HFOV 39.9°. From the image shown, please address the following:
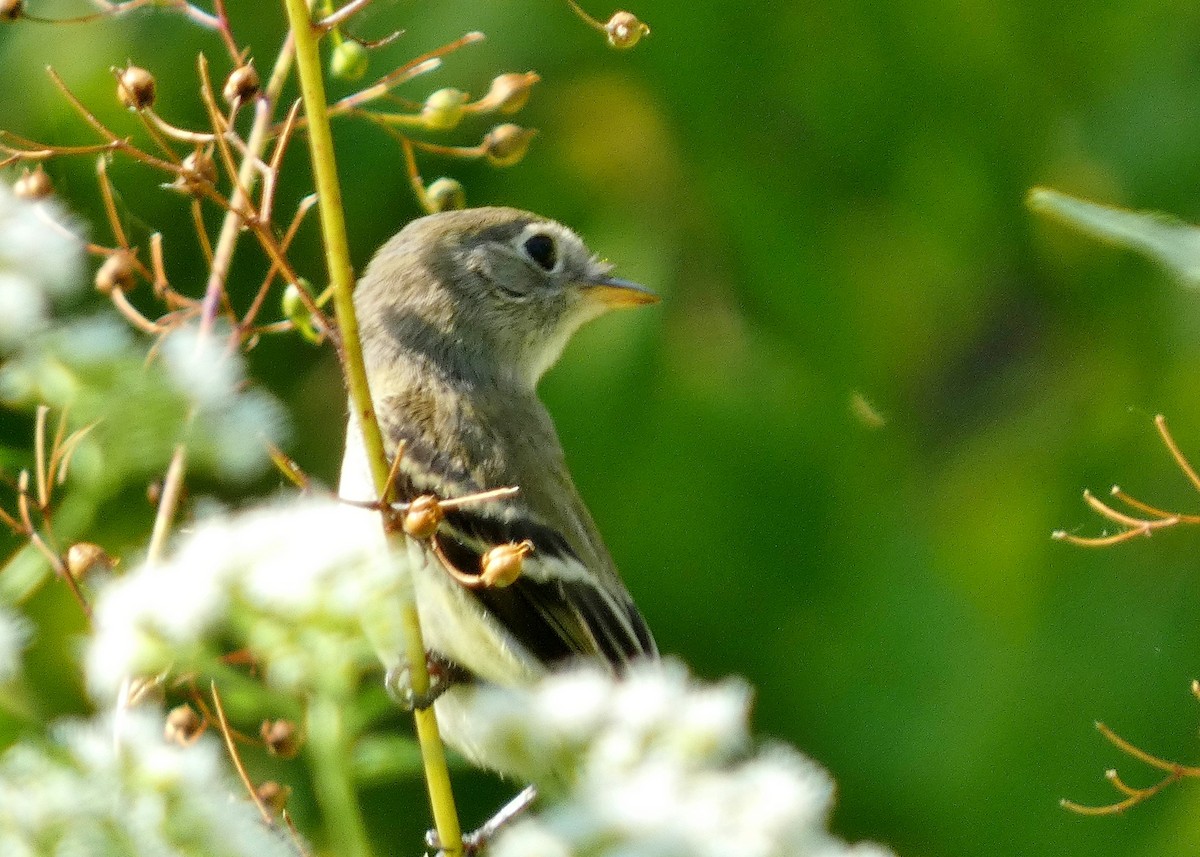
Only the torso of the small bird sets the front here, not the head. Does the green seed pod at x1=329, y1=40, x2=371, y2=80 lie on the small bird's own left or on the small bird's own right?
on the small bird's own left

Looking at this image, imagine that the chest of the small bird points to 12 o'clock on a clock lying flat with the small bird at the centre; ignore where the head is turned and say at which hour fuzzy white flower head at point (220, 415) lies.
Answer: The fuzzy white flower head is roughly at 9 o'clock from the small bird.

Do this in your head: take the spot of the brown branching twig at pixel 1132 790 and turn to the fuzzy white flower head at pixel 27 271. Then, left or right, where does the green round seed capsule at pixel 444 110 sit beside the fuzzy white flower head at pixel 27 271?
right

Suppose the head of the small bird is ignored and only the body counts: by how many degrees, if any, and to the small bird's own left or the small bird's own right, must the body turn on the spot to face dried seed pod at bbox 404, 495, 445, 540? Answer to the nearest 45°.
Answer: approximately 90° to the small bird's own left

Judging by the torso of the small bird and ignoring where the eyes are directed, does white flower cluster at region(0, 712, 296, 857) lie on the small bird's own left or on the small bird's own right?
on the small bird's own left

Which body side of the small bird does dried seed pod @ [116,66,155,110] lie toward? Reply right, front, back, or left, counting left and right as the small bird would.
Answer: left

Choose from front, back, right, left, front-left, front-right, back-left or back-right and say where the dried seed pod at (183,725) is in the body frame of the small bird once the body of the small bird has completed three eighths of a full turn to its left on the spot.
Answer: front-right

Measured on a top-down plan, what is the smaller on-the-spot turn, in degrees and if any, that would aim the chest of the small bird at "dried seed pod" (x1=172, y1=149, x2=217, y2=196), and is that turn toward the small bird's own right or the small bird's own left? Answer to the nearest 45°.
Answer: approximately 90° to the small bird's own left

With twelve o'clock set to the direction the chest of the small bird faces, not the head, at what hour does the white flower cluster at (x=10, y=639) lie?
The white flower cluster is roughly at 9 o'clock from the small bird.

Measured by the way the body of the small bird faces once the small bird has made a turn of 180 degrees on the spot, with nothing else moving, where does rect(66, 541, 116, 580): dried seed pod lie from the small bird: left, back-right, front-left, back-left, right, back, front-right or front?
right

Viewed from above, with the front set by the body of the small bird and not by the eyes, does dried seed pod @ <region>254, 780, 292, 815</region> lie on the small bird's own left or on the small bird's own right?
on the small bird's own left
